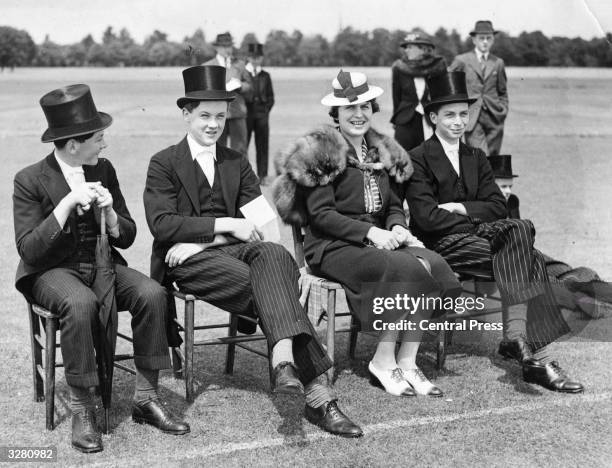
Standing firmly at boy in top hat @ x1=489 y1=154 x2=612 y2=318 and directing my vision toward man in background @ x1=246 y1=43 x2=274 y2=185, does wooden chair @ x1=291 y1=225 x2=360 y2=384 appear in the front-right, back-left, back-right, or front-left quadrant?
back-left

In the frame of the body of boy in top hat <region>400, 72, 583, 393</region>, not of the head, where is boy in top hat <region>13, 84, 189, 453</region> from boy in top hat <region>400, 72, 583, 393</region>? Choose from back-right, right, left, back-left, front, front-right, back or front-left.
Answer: right

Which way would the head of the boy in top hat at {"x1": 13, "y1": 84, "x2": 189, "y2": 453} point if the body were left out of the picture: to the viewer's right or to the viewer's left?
to the viewer's right

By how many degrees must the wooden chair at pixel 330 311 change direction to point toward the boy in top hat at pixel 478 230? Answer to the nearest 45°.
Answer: approximately 90° to its left

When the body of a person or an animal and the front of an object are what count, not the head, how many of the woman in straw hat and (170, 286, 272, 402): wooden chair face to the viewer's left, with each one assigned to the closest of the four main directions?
0

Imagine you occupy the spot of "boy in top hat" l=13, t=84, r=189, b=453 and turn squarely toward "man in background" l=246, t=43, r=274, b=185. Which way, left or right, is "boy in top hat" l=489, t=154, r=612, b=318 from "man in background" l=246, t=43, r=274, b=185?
right

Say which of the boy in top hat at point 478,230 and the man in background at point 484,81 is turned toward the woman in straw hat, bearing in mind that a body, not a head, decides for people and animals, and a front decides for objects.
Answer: the man in background

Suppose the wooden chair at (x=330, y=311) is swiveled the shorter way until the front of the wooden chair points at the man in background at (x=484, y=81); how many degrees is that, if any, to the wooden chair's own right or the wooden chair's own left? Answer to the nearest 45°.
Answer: approximately 135° to the wooden chair's own left

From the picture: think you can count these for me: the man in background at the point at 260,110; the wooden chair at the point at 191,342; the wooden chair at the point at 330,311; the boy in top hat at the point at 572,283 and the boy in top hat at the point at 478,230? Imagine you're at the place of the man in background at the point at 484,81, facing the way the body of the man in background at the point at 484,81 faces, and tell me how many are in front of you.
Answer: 4

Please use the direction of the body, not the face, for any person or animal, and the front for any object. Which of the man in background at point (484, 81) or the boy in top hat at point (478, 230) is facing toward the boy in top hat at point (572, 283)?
the man in background

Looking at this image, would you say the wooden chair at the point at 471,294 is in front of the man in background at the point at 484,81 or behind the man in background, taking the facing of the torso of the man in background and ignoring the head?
in front

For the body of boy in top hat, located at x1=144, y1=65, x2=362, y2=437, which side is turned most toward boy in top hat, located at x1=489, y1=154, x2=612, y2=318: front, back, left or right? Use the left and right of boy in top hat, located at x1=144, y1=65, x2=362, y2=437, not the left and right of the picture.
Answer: left

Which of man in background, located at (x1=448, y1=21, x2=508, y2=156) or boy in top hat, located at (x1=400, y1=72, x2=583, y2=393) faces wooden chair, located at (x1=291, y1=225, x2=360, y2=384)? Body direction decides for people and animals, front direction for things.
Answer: the man in background

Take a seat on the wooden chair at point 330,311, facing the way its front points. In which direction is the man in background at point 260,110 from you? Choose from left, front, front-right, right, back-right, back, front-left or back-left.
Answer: back-left

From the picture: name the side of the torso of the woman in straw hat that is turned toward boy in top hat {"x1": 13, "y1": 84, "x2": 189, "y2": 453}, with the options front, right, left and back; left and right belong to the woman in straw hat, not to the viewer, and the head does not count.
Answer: right
